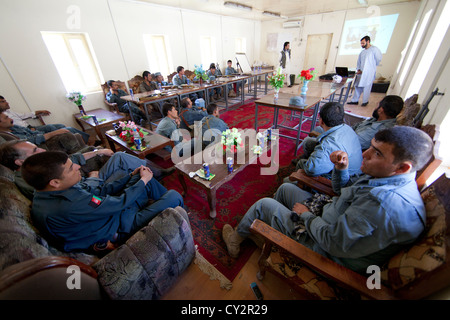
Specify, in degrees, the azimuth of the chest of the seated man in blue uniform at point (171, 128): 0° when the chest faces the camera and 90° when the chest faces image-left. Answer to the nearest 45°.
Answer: approximately 270°

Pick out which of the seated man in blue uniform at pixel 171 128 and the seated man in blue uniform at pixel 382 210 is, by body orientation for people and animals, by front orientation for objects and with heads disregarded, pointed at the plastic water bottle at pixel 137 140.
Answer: the seated man in blue uniform at pixel 382 210

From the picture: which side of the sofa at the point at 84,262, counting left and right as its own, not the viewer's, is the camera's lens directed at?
right

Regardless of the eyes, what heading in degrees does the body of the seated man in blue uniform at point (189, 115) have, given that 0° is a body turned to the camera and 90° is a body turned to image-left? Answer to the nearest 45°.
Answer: approximately 225°

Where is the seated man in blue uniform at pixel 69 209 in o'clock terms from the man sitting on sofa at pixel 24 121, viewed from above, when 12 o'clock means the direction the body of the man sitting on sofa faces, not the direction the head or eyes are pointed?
The seated man in blue uniform is roughly at 3 o'clock from the man sitting on sofa.

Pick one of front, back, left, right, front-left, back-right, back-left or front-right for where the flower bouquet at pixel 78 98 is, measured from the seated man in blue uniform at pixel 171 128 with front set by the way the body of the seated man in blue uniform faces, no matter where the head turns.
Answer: back-left

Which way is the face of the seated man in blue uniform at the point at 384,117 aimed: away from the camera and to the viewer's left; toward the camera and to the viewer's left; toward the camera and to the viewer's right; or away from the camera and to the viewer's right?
away from the camera and to the viewer's left

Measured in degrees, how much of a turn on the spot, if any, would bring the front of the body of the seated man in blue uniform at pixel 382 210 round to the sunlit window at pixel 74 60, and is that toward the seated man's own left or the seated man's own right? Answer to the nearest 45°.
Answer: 0° — they already face it

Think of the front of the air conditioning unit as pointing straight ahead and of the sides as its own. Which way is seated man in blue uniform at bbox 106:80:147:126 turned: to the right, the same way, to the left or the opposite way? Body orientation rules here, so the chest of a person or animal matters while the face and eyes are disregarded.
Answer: to the left

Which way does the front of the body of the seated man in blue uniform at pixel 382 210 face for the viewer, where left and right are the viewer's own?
facing to the left of the viewer

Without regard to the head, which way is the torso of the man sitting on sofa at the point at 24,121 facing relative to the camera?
to the viewer's right

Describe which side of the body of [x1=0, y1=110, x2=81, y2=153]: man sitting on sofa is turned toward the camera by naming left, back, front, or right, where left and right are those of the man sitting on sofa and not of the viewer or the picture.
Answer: right

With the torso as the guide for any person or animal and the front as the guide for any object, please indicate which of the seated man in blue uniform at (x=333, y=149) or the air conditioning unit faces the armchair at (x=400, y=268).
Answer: the air conditioning unit
